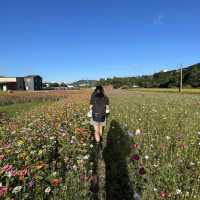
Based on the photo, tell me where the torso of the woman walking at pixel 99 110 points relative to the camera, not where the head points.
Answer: away from the camera

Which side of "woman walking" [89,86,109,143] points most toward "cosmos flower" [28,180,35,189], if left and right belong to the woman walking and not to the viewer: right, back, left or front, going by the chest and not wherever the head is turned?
back
